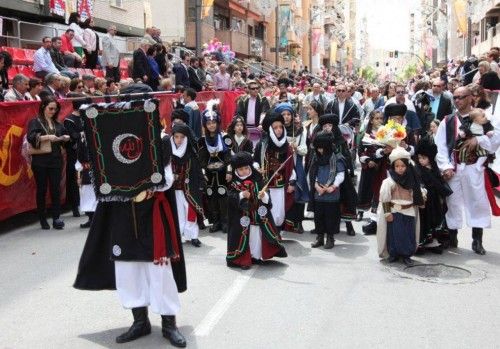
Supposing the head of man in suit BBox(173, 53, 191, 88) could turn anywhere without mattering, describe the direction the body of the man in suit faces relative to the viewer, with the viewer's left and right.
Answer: facing the viewer and to the right of the viewer

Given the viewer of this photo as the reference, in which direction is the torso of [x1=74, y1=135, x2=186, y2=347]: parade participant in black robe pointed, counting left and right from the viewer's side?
facing the viewer

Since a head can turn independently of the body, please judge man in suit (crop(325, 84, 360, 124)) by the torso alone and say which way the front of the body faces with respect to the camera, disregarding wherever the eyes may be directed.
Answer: toward the camera

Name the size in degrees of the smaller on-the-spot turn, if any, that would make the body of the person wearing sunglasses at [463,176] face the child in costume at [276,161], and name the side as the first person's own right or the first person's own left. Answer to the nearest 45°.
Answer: approximately 90° to the first person's own right

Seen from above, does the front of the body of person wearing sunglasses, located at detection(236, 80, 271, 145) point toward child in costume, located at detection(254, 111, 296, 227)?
yes

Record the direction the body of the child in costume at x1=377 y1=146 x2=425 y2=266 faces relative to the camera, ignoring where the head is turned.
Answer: toward the camera

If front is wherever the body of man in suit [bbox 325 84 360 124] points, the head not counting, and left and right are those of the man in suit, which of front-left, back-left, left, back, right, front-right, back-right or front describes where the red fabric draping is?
front-right

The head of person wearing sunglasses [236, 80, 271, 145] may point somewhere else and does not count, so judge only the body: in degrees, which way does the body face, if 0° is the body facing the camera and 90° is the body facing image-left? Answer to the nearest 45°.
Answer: approximately 0°

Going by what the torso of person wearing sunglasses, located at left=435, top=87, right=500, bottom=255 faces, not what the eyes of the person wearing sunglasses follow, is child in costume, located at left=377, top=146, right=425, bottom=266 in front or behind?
in front

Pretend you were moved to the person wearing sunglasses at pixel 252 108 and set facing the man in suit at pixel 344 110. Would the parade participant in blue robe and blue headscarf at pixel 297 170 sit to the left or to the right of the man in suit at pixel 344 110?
right

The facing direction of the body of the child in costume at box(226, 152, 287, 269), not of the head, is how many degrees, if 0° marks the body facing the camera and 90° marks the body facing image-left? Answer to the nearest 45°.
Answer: approximately 0°
